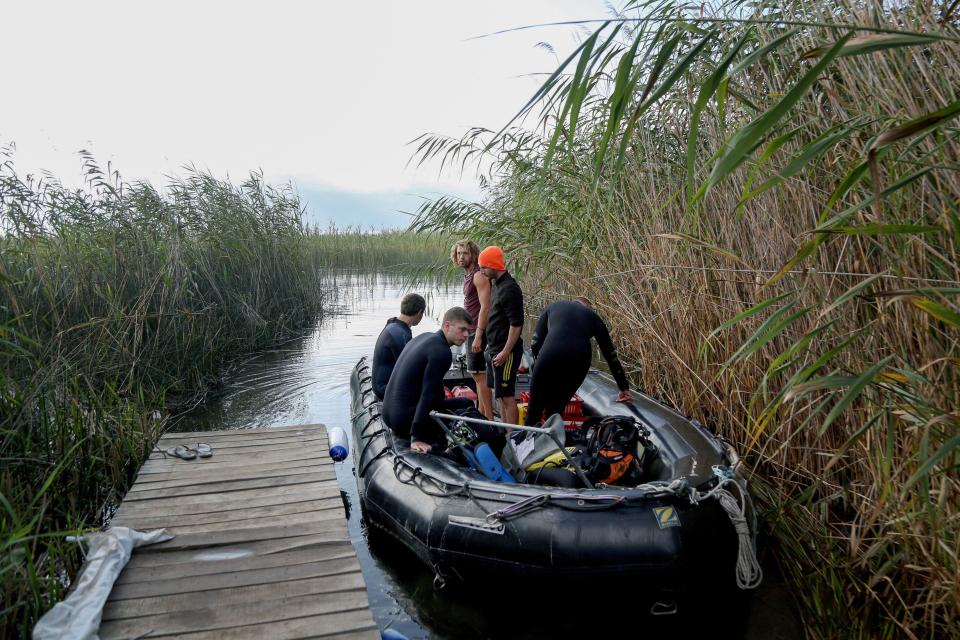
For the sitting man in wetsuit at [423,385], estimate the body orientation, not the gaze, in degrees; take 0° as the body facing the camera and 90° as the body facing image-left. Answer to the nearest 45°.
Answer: approximately 270°

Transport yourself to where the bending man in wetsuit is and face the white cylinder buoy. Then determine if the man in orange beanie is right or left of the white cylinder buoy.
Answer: right

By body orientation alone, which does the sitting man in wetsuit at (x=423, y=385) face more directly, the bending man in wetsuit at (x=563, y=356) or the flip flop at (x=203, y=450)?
the bending man in wetsuit
